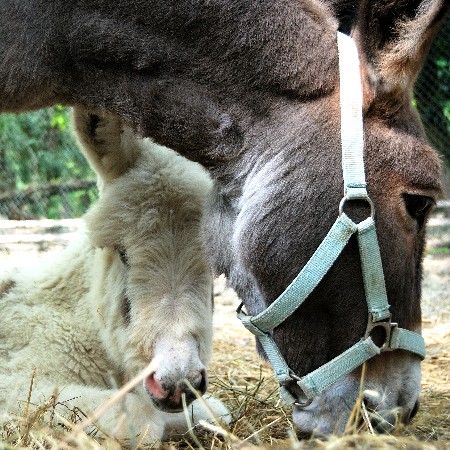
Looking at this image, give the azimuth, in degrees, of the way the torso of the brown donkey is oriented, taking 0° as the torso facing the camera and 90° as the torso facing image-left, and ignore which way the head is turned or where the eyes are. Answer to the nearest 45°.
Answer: approximately 270°

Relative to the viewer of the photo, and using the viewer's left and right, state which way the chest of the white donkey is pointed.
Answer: facing the viewer and to the right of the viewer

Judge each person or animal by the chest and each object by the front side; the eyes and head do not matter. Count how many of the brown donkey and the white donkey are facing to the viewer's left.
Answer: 0
